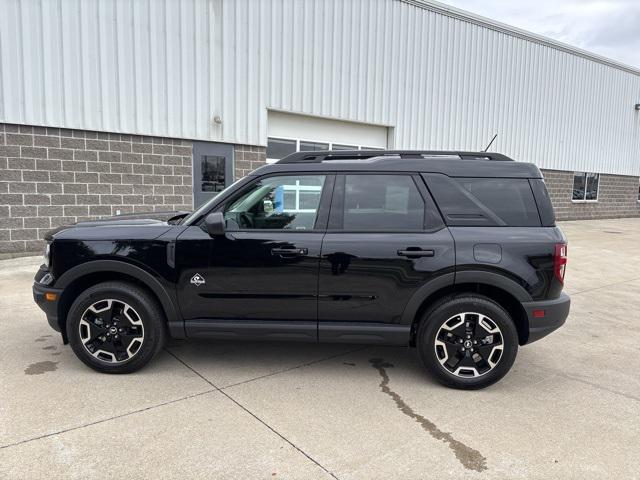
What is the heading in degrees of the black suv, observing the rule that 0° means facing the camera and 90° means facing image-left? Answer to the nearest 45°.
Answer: approximately 90°

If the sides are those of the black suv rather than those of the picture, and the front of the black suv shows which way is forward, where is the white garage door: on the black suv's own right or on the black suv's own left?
on the black suv's own right
